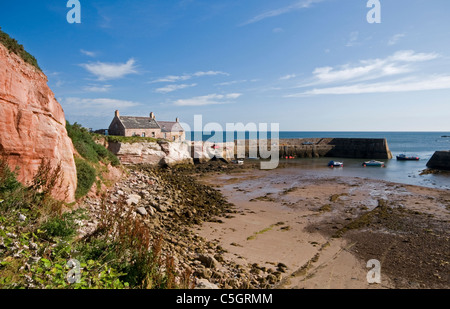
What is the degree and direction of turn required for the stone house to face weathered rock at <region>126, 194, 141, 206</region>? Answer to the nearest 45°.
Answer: approximately 45° to its right

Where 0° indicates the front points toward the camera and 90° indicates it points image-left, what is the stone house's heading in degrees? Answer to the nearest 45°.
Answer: approximately 315°

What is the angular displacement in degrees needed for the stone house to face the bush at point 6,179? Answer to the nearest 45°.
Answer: approximately 45° to its right

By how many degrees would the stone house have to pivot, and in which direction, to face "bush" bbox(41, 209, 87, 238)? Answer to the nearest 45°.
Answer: approximately 45° to its right

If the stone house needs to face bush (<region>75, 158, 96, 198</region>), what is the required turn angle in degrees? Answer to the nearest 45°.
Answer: approximately 45° to its right
